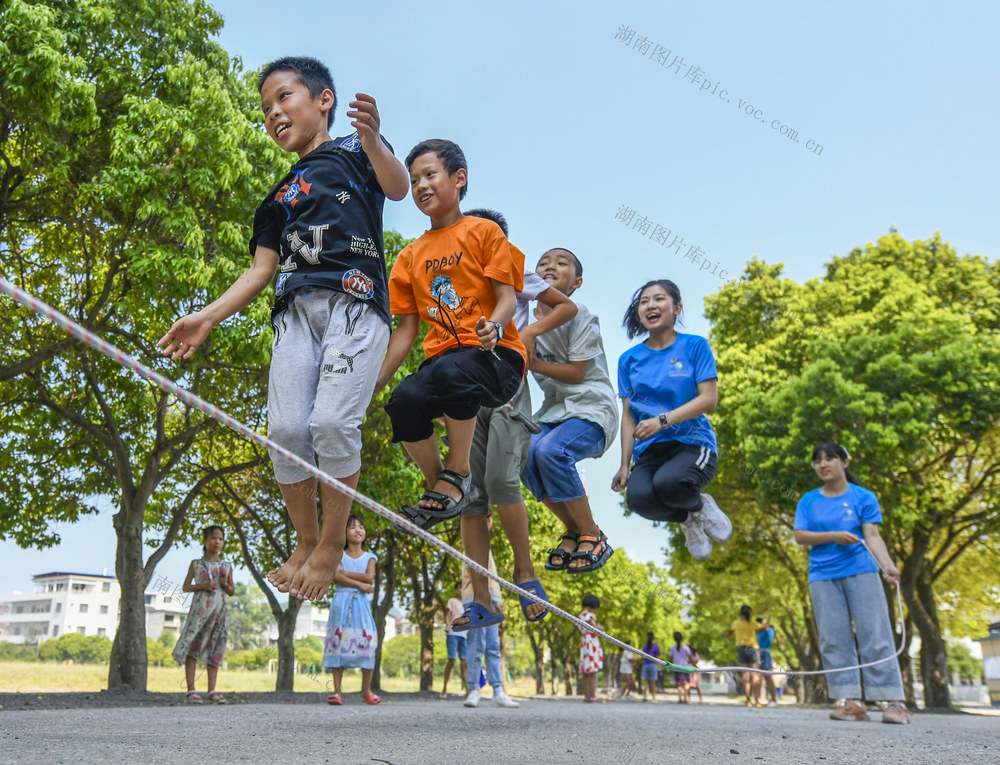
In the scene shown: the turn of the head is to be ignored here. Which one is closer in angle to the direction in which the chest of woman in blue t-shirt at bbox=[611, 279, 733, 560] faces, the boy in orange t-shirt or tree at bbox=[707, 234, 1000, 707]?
the boy in orange t-shirt

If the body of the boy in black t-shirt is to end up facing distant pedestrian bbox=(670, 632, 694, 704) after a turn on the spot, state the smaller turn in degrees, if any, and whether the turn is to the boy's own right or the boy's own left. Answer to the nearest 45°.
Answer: approximately 180°

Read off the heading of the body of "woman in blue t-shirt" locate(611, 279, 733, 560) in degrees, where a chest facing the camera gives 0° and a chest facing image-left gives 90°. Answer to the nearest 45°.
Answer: approximately 45°

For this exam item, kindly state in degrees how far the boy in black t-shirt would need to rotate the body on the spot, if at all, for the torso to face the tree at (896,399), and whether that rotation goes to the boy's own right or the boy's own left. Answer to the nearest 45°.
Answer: approximately 180°

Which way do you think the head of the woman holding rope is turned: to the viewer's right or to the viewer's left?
to the viewer's left

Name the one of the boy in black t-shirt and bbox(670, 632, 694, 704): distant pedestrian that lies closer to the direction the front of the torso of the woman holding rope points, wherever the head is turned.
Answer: the boy in black t-shirt

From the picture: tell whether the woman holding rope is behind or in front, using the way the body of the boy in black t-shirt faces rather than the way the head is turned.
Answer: behind
